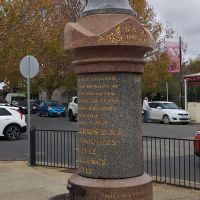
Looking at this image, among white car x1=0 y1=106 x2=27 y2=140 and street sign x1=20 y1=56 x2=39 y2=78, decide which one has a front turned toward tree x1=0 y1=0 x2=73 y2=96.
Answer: the street sign

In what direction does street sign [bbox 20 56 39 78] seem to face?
away from the camera

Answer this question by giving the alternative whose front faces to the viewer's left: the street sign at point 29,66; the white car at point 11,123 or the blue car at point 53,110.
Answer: the white car

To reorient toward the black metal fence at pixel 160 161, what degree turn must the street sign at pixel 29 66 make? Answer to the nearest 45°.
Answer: approximately 135° to its right

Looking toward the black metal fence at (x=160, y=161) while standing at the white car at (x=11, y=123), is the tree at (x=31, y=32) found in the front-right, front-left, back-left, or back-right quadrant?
back-left

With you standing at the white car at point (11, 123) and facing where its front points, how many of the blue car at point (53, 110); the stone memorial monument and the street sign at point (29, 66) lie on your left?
2

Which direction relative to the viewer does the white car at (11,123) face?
to the viewer's left
